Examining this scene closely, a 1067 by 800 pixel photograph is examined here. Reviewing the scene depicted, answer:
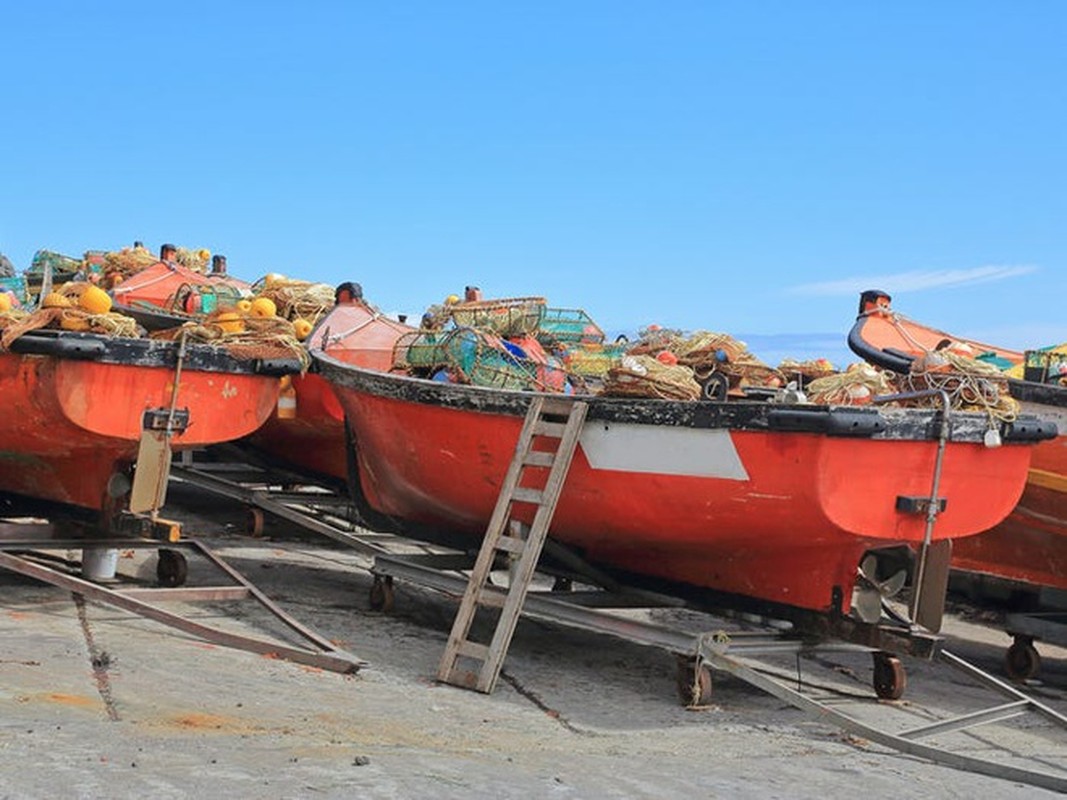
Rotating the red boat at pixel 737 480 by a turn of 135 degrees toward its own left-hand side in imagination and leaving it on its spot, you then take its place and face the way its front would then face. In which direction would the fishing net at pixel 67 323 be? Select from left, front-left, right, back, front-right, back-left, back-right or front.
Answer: right

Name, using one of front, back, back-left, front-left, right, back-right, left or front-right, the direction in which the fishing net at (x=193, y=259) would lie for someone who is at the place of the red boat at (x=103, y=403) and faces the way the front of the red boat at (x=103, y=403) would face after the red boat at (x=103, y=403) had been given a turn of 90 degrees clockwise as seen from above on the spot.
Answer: front-left

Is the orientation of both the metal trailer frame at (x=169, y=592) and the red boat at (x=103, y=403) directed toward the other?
no

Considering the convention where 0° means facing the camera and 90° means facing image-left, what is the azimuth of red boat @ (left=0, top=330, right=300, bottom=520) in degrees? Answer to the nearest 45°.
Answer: approximately 135°

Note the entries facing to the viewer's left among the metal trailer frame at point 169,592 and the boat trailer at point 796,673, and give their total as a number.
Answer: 0

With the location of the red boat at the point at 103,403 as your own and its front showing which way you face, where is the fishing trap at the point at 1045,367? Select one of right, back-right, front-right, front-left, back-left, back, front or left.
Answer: back-right

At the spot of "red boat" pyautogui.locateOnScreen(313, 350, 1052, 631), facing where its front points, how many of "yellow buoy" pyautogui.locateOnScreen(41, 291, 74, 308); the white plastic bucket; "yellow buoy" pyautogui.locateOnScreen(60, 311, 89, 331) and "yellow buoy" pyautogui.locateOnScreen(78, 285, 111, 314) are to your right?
0

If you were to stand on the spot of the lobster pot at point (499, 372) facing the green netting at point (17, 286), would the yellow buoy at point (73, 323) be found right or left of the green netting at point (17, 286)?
left

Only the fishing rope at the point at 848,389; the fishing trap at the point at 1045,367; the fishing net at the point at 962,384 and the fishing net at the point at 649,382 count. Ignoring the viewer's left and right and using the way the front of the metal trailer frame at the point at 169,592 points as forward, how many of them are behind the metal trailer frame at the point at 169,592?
0

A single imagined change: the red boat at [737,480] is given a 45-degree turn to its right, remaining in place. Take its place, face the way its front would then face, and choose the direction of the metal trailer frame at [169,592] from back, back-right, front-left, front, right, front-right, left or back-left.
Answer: left

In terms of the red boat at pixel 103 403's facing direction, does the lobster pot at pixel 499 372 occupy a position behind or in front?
behind

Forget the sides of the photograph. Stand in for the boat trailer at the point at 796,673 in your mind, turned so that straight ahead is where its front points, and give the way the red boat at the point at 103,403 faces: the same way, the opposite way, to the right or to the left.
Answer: the opposite way

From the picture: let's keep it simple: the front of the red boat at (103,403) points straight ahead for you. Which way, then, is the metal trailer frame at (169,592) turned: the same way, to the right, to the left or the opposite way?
the opposite way

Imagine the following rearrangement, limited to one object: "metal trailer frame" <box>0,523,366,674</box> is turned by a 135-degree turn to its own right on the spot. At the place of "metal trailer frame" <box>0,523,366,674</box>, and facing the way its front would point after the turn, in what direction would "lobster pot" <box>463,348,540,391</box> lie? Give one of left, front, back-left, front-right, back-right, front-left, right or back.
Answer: back

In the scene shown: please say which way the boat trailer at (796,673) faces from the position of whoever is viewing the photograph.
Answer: facing the viewer and to the right of the viewer

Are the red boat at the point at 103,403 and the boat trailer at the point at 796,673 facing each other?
no

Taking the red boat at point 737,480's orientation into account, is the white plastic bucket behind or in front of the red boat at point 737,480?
in front

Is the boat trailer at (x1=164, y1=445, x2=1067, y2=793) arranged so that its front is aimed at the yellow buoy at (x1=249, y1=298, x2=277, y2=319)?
no

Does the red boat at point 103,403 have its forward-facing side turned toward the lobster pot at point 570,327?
no

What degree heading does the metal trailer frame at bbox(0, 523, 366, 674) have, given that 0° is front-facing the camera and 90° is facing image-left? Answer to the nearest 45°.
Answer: approximately 315°

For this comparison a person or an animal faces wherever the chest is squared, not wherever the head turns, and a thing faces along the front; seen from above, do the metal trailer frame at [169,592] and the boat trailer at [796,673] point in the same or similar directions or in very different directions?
same or similar directions

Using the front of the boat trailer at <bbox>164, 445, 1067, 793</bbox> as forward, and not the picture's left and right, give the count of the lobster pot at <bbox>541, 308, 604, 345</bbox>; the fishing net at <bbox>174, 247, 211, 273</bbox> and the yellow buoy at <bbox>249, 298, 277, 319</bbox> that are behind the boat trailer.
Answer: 3

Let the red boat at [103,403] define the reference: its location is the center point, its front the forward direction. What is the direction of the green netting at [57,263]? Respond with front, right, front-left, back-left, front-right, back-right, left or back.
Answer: front-right
